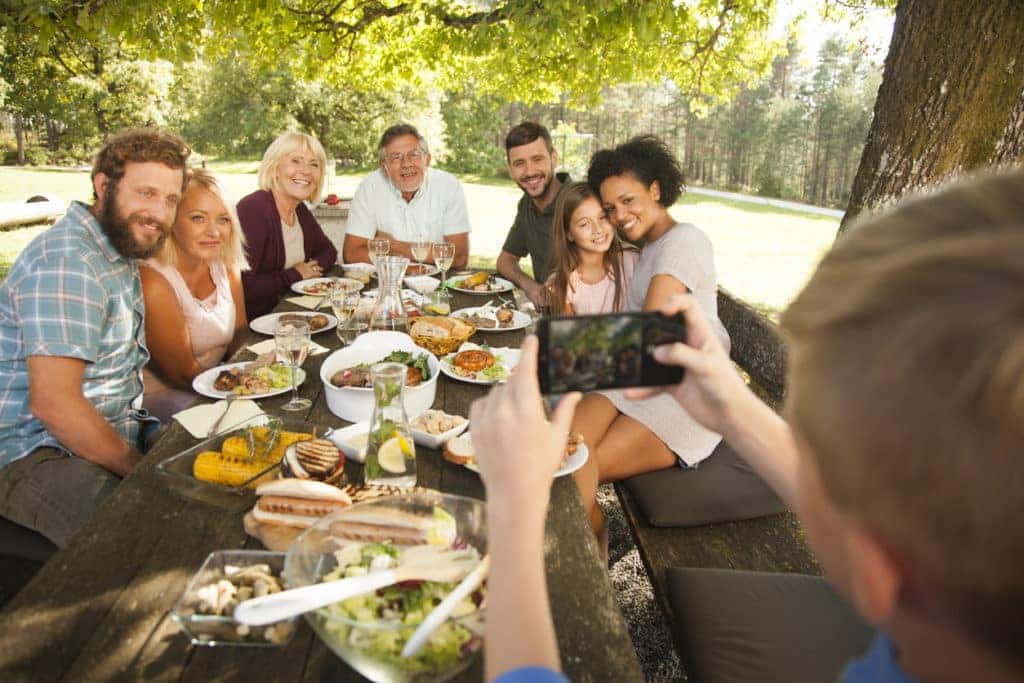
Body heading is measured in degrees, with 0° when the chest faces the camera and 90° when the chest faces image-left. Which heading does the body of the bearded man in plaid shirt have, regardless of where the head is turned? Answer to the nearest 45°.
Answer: approximately 315°

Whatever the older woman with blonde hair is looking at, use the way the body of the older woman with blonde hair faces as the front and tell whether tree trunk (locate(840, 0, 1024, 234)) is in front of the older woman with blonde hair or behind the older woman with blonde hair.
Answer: in front

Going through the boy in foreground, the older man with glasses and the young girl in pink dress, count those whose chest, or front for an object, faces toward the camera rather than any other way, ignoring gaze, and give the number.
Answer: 2

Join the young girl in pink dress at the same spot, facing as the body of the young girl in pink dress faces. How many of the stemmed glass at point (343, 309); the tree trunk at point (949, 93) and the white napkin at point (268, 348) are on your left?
1

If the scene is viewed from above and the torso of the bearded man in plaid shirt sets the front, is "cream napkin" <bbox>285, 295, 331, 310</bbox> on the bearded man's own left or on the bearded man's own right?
on the bearded man's own left

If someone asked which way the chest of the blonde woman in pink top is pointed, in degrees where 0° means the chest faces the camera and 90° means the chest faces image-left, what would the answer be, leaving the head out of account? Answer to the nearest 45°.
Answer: approximately 315°

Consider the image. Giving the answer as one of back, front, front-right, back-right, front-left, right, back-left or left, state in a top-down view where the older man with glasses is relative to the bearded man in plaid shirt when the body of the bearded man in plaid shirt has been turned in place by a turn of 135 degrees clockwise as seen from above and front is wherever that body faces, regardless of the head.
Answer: back-right

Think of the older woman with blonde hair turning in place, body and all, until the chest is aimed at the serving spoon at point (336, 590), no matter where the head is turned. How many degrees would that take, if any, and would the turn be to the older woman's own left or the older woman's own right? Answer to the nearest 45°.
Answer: approximately 45° to the older woman's own right

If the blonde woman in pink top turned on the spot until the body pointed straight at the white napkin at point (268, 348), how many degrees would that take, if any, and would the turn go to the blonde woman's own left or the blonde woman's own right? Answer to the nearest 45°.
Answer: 0° — they already face it

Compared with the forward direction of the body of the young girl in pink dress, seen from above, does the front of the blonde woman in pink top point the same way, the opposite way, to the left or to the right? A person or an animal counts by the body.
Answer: to the left

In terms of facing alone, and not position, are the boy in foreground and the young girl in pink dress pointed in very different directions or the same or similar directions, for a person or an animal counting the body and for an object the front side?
very different directions

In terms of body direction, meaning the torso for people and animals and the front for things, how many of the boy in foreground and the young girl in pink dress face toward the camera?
1
